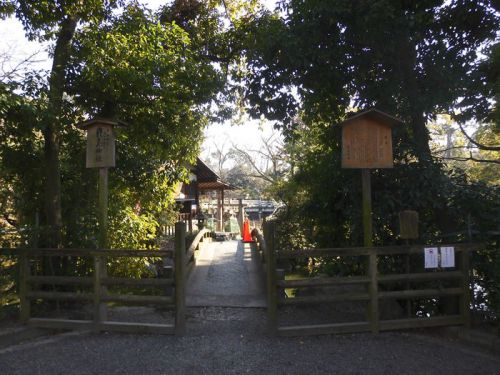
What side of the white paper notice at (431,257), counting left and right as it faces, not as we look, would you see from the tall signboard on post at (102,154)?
right

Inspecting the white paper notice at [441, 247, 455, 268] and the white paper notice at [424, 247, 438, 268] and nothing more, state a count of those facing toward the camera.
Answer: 2

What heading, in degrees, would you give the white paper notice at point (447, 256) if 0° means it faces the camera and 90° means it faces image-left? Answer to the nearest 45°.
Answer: approximately 0°

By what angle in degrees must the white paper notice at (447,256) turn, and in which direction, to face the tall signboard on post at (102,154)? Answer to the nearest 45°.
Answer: approximately 90° to its right
